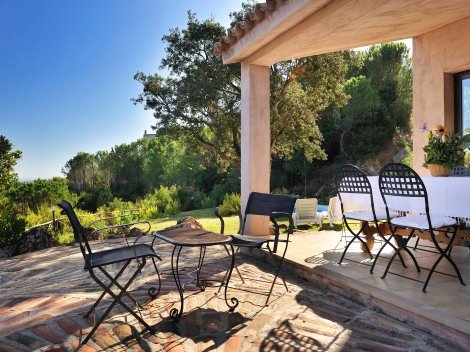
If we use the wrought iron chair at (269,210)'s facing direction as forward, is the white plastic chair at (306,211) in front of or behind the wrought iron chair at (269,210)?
behind

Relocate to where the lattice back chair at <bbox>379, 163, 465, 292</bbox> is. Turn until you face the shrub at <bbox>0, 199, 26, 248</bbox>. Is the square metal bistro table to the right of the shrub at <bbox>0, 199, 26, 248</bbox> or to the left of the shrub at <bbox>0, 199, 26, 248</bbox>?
left

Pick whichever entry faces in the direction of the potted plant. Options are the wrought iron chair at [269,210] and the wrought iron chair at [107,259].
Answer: the wrought iron chair at [107,259]

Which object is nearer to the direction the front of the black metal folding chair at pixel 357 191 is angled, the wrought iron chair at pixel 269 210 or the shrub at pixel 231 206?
the shrub

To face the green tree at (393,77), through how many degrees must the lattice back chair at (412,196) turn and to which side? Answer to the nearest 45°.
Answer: approximately 45° to its left

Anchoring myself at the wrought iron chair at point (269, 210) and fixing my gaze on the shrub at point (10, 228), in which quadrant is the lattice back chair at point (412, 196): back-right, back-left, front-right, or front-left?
back-right

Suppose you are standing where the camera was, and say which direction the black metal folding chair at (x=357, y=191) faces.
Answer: facing away from the viewer and to the right of the viewer

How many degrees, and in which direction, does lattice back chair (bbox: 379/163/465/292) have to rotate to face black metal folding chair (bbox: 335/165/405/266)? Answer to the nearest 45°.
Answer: approximately 90° to its left

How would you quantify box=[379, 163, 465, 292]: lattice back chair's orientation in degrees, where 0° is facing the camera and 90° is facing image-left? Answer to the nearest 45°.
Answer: approximately 225°

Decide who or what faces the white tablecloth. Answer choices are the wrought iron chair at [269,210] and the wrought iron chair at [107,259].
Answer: the wrought iron chair at [107,259]

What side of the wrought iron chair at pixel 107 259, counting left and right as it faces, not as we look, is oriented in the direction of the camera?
right

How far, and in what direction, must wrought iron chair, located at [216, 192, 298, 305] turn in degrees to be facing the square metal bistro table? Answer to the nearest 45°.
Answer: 0° — it already faces it

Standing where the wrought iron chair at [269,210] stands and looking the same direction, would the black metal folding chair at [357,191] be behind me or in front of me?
behind

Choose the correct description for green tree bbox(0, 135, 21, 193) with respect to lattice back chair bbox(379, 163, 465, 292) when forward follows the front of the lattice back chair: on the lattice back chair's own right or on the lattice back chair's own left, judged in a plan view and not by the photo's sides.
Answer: on the lattice back chair's own left
